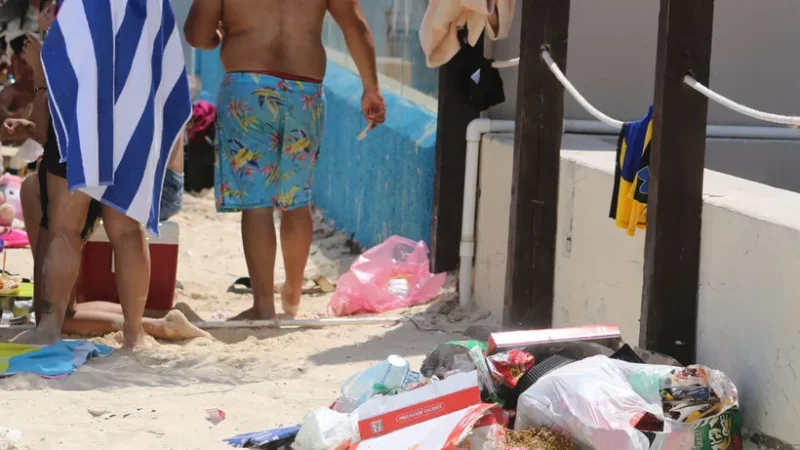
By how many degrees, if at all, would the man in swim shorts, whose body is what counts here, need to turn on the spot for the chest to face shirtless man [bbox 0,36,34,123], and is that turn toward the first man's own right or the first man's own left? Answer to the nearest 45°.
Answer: approximately 90° to the first man's own left

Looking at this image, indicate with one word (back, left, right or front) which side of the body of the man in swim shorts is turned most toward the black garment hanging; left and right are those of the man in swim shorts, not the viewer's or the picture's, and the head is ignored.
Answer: right

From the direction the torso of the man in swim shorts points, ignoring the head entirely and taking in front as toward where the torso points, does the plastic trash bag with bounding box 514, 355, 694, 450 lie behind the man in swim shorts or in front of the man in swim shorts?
behind

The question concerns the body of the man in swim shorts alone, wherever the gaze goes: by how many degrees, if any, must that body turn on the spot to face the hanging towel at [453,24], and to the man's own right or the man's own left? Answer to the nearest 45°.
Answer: approximately 90° to the man's own right

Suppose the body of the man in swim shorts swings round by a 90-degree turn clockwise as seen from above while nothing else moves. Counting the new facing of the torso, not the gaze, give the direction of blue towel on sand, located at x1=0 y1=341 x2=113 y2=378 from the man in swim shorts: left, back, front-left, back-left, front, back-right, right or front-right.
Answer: back-right

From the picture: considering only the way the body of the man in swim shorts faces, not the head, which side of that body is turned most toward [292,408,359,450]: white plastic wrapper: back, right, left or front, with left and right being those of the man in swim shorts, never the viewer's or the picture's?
back

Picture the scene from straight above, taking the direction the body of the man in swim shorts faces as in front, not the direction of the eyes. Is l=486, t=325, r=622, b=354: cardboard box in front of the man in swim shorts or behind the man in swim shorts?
behind

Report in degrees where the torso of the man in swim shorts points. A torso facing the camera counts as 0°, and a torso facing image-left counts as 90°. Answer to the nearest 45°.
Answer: approximately 180°

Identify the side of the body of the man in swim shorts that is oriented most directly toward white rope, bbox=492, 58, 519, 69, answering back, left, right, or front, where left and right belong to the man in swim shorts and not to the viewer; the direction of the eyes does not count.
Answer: right

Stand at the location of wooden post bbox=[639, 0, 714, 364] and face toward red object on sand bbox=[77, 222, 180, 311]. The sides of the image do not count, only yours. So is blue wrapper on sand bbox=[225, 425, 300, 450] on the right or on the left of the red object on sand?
left
